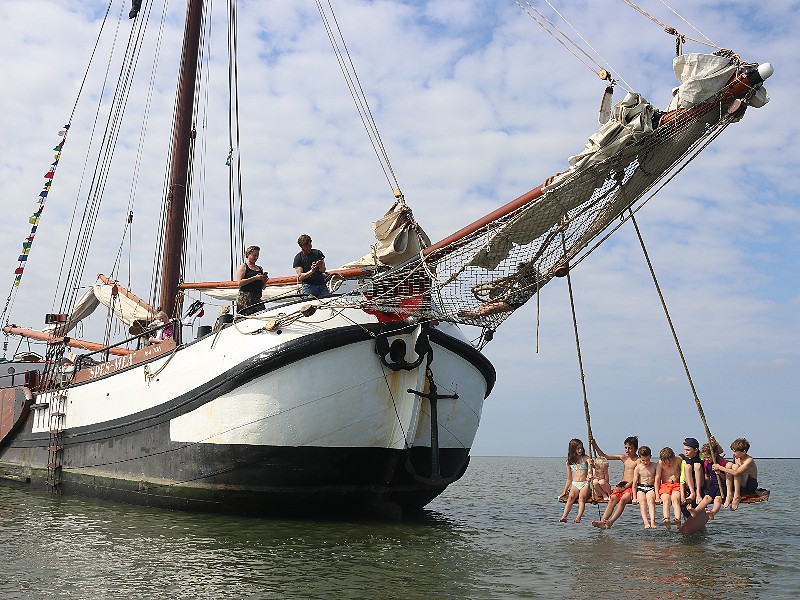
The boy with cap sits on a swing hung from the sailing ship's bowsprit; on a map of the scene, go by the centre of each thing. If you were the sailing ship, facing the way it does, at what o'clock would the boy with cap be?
The boy with cap is roughly at 11 o'clock from the sailing ship.

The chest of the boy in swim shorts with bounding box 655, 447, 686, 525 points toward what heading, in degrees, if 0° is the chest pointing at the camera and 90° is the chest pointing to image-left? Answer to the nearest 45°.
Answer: approximately 0°

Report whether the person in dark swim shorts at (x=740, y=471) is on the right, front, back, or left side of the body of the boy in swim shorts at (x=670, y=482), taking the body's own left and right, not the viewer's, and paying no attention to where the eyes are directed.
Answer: left

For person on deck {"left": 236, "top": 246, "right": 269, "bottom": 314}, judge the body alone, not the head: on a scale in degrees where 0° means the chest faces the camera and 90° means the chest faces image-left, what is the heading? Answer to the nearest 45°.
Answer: approximately 315°

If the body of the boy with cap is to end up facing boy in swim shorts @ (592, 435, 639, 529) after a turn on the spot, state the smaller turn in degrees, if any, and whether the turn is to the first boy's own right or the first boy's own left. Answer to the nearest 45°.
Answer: approximately 135° to the first boy's own right

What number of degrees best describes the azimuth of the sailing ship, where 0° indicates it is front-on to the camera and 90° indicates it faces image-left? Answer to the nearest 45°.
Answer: approximately 315°
